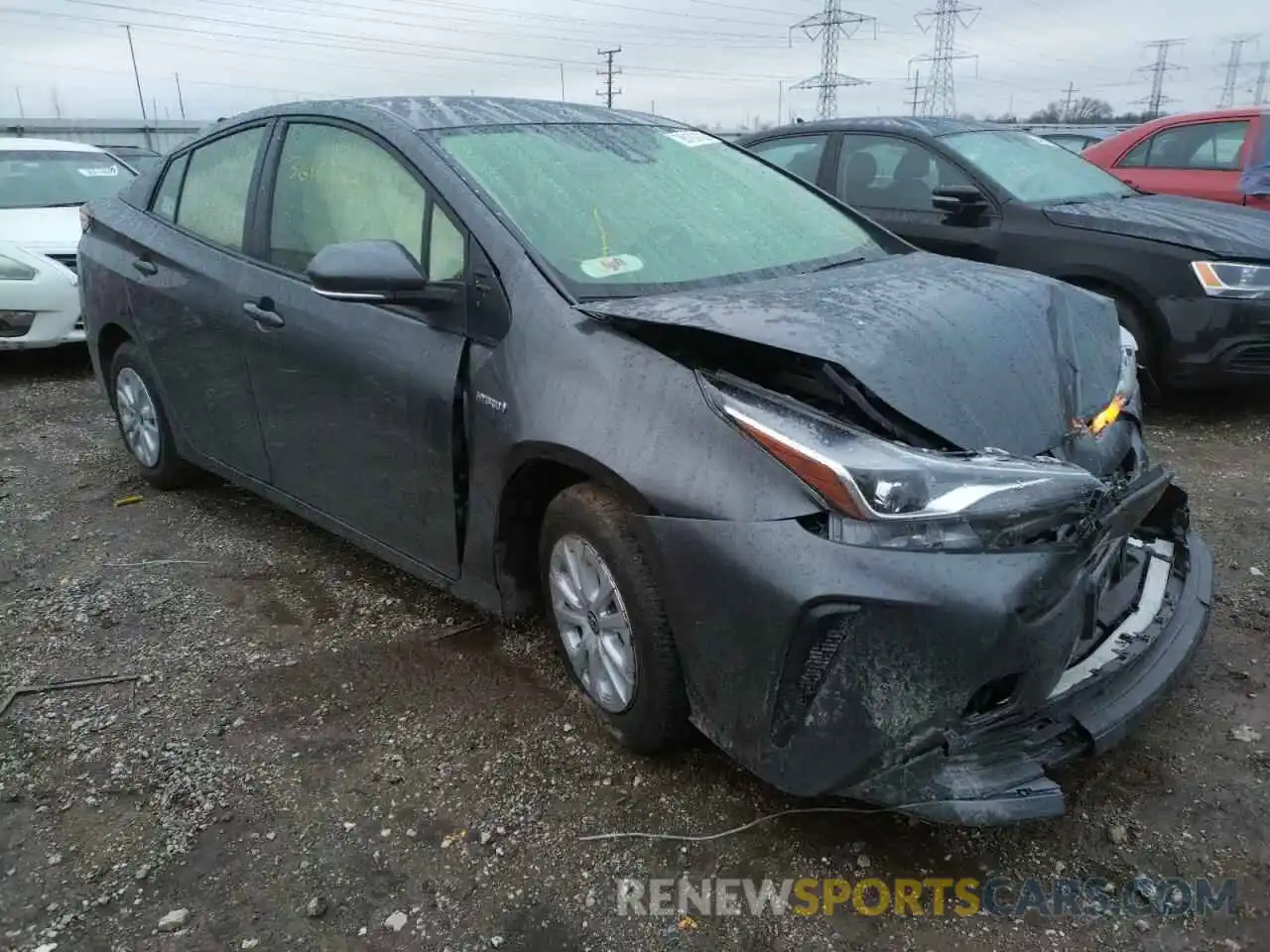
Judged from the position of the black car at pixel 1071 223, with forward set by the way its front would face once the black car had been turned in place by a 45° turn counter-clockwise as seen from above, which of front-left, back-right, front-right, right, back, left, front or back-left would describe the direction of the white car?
back

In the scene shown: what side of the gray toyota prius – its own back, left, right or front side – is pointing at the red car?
left

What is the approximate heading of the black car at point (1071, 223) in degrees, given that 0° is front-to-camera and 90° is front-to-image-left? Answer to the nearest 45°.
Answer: approximately 315°

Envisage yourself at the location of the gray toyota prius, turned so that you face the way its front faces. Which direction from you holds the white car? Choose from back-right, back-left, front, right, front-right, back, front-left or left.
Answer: back

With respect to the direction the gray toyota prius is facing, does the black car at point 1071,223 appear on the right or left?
on its left

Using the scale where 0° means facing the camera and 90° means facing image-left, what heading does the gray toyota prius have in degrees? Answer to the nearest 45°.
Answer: approximately 315°
